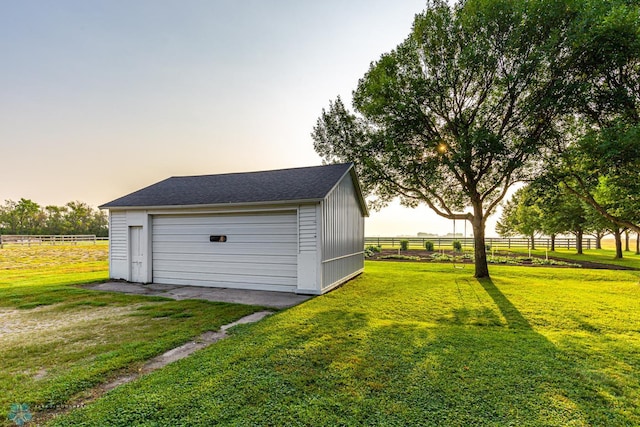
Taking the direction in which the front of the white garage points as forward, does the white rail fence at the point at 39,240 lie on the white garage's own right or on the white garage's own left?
on the white garage's own right

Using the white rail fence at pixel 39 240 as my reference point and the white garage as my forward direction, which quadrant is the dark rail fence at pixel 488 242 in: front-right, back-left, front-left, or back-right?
front-left

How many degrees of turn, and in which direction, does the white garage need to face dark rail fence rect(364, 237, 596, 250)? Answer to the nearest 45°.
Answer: approximately 180°

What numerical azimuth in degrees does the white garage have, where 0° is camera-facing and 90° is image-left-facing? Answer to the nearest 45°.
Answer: approximately 45°

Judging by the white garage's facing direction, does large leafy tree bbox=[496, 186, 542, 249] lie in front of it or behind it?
behind

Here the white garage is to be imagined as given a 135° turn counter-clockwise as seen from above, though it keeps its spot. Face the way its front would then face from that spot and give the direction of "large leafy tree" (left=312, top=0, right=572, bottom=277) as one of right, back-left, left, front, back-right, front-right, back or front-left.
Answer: front
